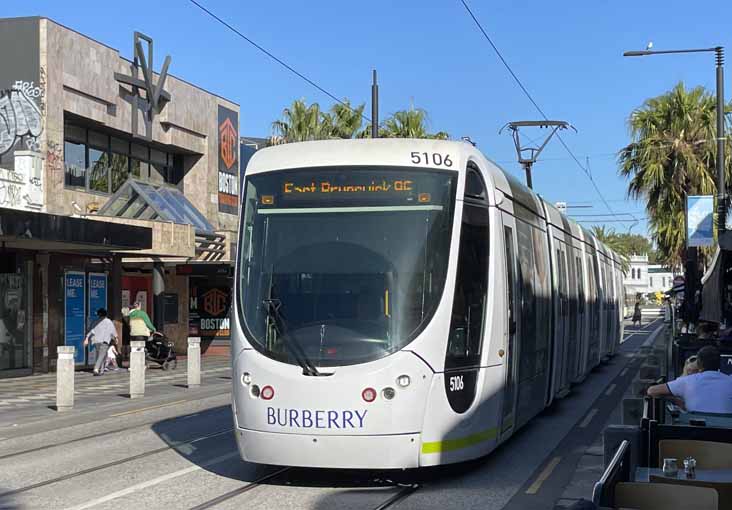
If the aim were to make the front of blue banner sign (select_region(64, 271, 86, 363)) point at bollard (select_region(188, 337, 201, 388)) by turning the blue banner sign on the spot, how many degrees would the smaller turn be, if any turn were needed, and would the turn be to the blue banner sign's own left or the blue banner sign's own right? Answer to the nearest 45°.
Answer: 0° — it already faces it

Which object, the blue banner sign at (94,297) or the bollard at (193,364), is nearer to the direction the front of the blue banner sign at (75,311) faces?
the bollard

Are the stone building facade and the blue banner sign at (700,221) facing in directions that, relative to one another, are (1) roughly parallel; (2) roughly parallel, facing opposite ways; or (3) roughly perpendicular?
roughly perpendicular

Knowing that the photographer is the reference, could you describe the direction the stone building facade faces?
facing the viewer and to the right of the viewer

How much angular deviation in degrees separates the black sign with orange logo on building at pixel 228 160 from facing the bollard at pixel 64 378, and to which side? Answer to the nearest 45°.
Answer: approximately 45° to its right

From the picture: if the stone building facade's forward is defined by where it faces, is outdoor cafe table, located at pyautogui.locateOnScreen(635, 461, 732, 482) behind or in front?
in front

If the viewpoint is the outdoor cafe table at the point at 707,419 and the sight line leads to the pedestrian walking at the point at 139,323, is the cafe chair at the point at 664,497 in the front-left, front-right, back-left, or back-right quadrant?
back-left

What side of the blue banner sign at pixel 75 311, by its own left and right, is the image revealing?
front

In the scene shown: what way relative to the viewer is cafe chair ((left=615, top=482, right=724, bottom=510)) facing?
away from the camera

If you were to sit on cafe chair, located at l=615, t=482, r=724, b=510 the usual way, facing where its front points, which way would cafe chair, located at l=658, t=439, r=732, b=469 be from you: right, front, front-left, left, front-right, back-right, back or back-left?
front

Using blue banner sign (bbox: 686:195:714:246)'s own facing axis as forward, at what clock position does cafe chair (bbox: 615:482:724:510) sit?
The cafe chair is roughly at 12 o'clock from the blue banner sign.

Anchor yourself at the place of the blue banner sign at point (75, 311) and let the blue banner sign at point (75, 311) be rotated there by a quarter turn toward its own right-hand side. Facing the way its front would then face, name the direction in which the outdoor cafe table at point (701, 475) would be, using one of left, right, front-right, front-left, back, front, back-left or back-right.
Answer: left

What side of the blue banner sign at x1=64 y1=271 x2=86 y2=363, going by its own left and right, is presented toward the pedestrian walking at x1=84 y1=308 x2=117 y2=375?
front

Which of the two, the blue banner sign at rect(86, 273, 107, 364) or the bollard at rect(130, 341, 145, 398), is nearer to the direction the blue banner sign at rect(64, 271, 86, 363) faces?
the bollard

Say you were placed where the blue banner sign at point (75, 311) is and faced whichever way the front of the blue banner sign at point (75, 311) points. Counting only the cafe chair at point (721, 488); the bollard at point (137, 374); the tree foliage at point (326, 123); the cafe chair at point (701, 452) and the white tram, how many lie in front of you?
4

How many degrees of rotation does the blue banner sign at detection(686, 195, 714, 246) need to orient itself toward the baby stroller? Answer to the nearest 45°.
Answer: approximately 90° to its right

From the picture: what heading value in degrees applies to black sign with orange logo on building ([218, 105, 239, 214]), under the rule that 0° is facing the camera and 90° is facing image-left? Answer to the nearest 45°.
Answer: approximately 315°

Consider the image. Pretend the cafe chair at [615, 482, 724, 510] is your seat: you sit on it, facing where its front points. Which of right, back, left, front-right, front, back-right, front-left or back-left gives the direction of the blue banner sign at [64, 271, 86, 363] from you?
front-left
